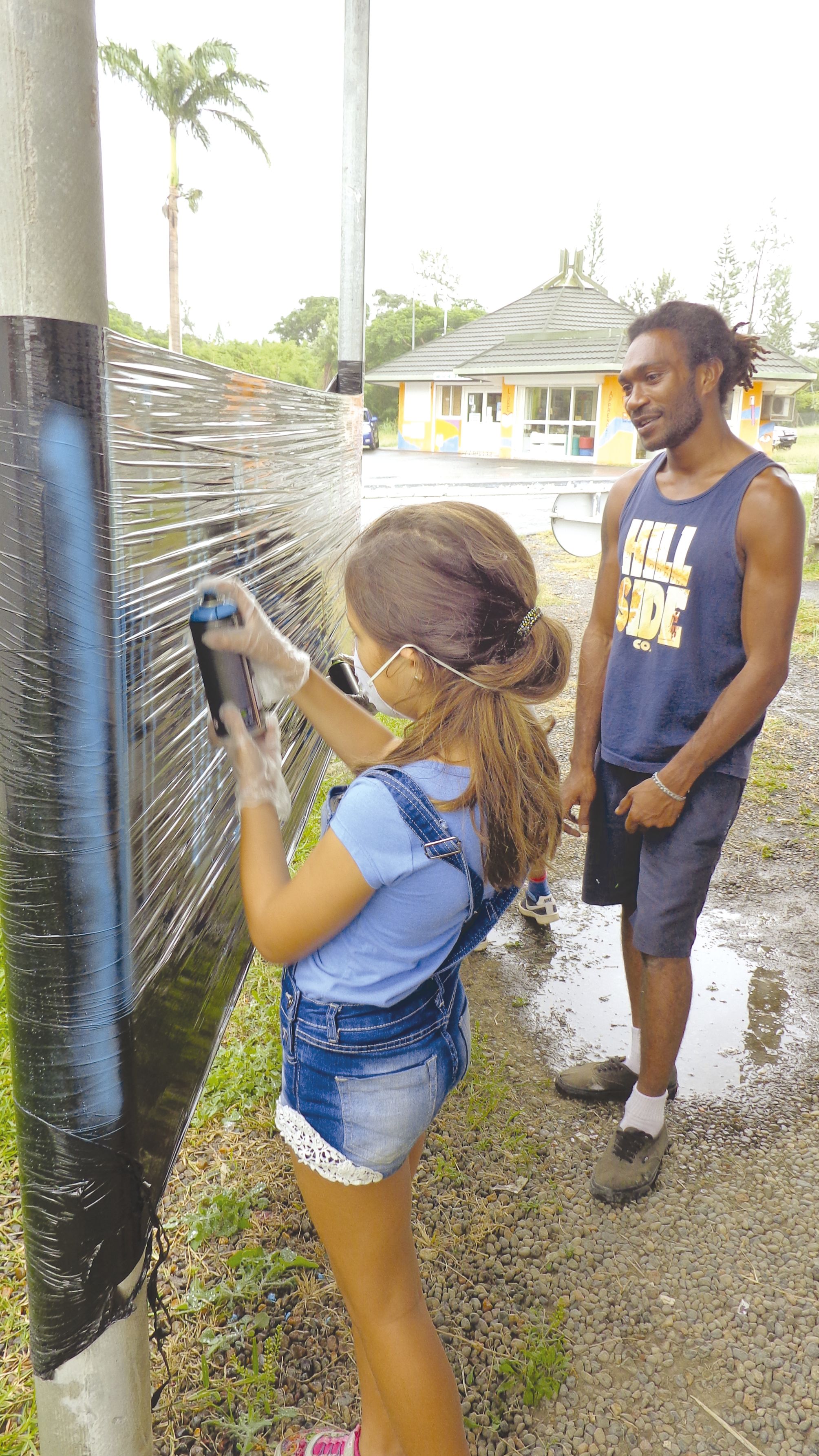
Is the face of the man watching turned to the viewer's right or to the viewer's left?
to the viewer's left

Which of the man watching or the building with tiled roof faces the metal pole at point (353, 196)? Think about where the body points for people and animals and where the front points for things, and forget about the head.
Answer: the building with tiled roof

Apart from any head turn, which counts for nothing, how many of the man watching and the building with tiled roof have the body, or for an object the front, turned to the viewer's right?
0

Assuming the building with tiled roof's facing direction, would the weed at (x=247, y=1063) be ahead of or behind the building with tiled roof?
ahead

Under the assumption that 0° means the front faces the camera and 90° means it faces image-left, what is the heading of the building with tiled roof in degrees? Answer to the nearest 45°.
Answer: approximately 0°

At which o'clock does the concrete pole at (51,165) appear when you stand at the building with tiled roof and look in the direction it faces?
The concrete pole is roughly at 12 o'clock from the building with tiled roof.

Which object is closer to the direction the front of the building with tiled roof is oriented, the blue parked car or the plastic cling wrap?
the plastic cling wrap

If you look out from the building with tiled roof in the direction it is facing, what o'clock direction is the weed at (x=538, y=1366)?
The weed is roughly at 12 o'clock from the building with tiled roof.

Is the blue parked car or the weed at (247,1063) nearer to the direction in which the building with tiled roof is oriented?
the weed

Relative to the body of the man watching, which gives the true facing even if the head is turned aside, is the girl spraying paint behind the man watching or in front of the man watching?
in front
